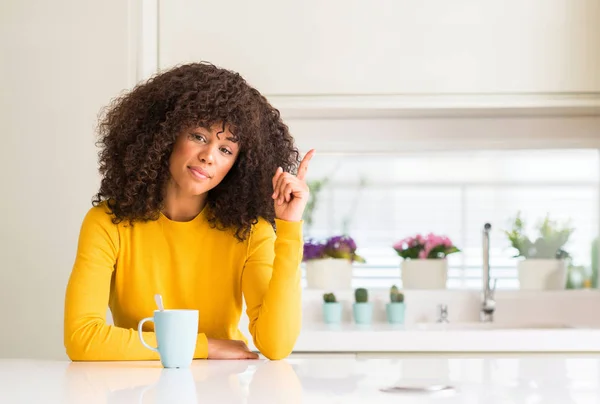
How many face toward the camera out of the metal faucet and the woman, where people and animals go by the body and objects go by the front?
2

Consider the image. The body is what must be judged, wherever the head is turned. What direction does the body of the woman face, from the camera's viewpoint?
toward the camera

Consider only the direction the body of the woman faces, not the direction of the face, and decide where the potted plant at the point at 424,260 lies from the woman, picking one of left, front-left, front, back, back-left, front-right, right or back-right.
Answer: back-left

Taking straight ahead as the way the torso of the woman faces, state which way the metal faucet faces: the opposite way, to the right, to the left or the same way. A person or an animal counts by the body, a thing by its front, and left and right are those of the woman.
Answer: the same way

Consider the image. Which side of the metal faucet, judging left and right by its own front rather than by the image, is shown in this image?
front

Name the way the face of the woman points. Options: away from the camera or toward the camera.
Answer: toward the camera

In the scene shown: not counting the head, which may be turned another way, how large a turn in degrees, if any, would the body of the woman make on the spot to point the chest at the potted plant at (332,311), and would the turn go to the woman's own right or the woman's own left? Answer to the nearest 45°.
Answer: approximately 135° to the woman's own left

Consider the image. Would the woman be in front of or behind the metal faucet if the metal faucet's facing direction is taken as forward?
in front

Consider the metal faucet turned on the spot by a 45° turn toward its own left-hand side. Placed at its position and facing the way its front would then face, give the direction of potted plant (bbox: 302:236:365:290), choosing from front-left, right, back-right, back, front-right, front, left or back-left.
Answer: back-right
